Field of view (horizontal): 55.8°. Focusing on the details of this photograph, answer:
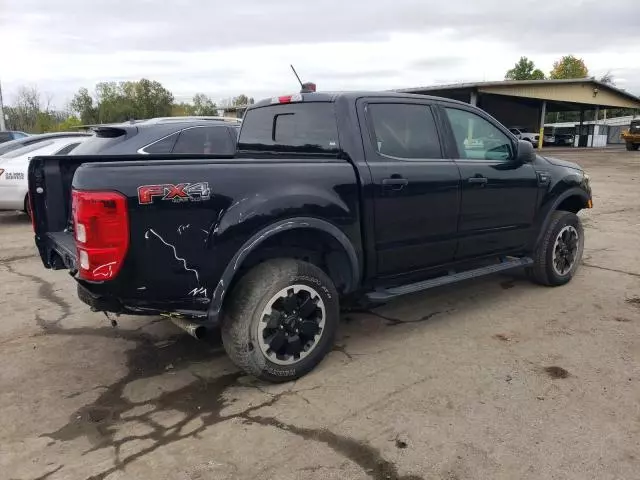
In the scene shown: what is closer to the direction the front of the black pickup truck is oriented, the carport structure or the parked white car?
the carport structure

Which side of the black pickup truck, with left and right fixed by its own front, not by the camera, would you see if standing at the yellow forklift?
front

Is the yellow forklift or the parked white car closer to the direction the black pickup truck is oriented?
the yellow forklift

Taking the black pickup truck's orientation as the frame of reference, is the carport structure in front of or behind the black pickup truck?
in front

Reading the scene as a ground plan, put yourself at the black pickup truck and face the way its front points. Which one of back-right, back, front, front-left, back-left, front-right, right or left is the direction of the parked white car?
left

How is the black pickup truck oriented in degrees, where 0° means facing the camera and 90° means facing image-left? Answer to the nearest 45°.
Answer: approximately 225°
